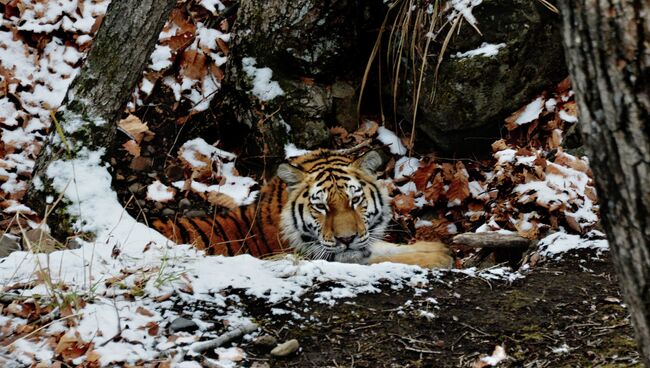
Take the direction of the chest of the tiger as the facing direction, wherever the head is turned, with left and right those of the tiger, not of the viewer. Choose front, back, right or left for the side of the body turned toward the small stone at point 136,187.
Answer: back

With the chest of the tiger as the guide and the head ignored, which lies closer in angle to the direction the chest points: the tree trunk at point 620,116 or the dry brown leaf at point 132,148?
the tree trunk

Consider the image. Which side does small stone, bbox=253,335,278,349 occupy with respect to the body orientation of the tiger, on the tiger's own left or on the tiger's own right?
on the tiger's own right

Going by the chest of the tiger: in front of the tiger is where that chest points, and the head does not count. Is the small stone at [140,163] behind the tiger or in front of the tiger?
behind

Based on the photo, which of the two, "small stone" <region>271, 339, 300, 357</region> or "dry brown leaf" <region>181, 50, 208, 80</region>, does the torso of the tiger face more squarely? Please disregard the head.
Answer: the small stone

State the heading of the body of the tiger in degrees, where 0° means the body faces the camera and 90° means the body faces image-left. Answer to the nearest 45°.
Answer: approximately 315°

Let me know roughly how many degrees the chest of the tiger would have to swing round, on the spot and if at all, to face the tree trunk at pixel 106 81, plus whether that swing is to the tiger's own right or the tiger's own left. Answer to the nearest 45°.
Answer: approximately 135° to the tiger's own right

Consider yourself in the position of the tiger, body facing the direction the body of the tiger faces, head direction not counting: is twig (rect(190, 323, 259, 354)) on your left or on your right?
on your right

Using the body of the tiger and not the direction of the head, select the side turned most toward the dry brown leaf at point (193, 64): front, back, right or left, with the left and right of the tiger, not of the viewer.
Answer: back

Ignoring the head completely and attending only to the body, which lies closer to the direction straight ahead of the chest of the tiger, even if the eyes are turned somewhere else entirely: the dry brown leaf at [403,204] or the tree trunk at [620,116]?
the tree trunk
